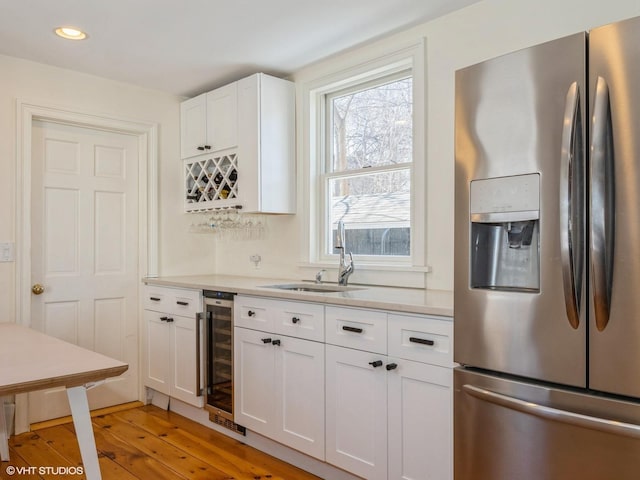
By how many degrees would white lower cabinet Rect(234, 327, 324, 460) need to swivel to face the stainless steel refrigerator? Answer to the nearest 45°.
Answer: approximately 90° to its left

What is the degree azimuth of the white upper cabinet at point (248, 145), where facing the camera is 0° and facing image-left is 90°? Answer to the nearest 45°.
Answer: approximately 45°

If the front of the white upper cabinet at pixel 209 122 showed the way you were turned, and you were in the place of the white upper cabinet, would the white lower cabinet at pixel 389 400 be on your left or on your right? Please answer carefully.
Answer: on your left

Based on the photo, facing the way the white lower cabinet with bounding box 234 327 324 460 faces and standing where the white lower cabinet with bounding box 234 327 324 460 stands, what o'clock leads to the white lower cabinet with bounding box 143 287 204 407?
the white lower cabinet with bounding box 143 287 204 407 is roughly at 3 o'clock from the white lower cabinet with bounding box 234 327 324 460.

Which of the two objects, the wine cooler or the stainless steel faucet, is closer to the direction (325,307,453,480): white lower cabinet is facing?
the wine cooler

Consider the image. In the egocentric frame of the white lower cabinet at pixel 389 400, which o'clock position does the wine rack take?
The wine rack is roughly at 3 o'clock from the white lower cabinet.
